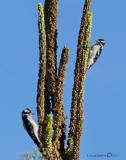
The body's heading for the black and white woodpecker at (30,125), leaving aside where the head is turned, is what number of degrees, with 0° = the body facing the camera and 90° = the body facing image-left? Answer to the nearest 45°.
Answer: approximately 270°

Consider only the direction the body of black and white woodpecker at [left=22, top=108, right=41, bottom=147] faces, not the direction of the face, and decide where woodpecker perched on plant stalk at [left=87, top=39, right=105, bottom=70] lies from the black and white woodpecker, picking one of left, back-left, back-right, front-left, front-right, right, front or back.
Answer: front
